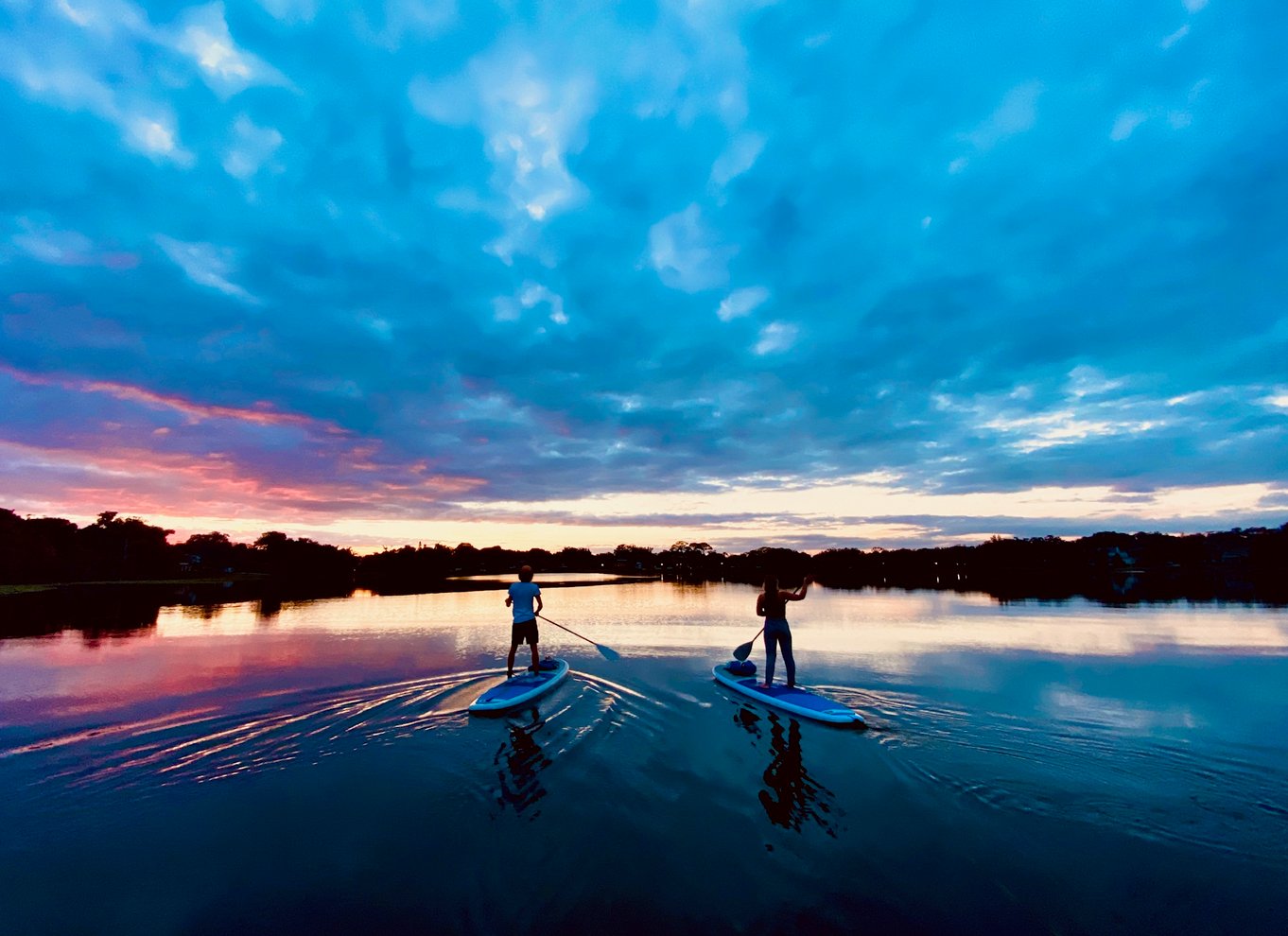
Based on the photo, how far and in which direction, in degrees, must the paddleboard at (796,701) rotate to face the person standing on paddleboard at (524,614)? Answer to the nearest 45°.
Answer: approximately 45° to its left

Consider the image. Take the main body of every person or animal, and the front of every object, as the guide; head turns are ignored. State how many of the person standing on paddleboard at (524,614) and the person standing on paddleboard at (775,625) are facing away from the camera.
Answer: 2

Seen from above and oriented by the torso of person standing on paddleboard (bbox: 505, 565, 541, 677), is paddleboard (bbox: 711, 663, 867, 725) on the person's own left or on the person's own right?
on the person's own right

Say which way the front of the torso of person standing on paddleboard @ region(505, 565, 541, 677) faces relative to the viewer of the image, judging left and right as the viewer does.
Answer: facing away from the viewer

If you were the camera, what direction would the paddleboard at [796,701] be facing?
facing away from the viewer and to the left of the viewer

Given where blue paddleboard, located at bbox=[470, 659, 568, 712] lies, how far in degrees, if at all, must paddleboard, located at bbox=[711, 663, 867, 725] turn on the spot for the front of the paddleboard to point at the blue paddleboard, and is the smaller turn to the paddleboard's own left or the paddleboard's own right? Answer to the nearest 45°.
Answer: approximately 45° to the paddleboard's own left

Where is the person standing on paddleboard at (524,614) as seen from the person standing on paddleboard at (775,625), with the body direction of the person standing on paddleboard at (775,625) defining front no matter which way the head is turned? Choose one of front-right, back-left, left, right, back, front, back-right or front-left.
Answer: left

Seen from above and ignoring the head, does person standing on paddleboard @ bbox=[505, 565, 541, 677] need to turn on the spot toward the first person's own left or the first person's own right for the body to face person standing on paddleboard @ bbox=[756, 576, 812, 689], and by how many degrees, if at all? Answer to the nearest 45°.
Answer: approximately 90° to the first person's own right

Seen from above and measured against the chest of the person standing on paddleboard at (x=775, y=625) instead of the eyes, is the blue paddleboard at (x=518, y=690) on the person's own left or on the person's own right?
on the person's own left

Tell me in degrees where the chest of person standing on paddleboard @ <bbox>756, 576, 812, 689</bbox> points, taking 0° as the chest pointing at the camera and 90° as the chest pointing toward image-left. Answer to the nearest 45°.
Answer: approximately 180°
